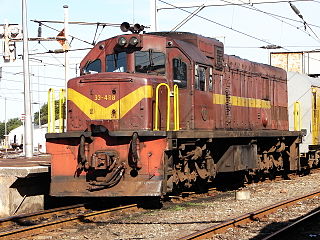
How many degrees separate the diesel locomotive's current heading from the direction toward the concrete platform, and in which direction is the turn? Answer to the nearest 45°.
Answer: approximately 45° to its right

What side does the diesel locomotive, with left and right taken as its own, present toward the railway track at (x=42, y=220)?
front

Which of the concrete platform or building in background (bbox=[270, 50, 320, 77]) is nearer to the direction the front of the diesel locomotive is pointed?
the concrete platform

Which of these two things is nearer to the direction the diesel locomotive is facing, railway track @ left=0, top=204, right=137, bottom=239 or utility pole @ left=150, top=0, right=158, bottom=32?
the railway track

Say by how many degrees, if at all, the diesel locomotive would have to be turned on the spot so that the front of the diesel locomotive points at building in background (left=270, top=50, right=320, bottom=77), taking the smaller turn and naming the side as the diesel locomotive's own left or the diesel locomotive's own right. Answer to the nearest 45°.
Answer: approximately 135° to the diesel locomotive's own right

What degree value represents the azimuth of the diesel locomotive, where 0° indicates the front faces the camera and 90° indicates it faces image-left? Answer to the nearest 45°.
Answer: approximately 45°

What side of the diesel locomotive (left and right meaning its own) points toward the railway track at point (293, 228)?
left

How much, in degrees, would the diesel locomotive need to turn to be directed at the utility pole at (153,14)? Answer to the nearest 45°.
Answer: approximately 135° to its right

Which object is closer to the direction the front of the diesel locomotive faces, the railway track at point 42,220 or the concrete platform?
the railway track
